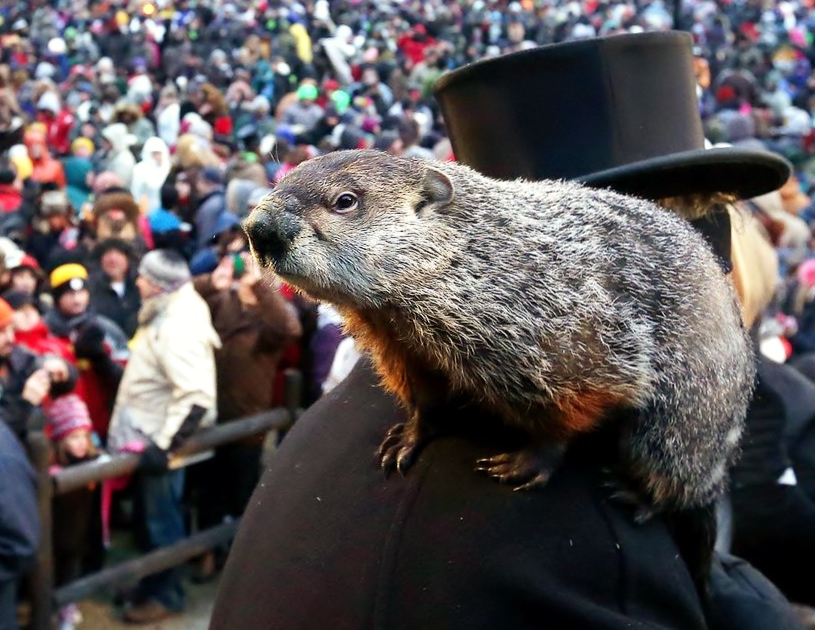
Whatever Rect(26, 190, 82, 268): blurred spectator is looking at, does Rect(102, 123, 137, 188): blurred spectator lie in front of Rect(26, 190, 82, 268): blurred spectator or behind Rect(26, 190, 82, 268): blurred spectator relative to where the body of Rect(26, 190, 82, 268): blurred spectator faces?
behind

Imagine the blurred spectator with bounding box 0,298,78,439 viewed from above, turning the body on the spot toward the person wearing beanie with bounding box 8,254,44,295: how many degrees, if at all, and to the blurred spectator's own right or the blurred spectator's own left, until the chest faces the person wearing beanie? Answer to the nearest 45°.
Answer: approximately 135° to the blurred spectator's own left

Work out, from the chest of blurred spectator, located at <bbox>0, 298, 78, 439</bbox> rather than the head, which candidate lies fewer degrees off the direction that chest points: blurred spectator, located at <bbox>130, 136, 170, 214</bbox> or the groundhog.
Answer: the groundhog

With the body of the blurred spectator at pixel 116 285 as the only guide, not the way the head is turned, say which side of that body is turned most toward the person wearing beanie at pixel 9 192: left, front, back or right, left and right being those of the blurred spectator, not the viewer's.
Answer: back

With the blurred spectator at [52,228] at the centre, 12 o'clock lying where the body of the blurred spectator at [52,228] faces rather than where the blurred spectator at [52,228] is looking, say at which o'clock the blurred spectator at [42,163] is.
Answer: the blurred spectator at [42,163] is roughly at 6 o'clock from the blurred spectator at [52,228].

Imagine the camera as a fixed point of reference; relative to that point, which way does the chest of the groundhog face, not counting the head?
to the viewer's left

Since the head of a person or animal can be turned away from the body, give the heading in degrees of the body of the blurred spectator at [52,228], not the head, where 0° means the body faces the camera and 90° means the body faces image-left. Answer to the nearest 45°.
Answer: approximately 0°

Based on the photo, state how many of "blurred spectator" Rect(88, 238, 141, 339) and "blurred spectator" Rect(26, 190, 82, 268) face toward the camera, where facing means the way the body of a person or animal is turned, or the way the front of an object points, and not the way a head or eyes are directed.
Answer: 2

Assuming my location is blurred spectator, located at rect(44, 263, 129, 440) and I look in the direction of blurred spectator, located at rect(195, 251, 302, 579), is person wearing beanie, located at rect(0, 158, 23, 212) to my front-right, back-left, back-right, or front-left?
back-left
